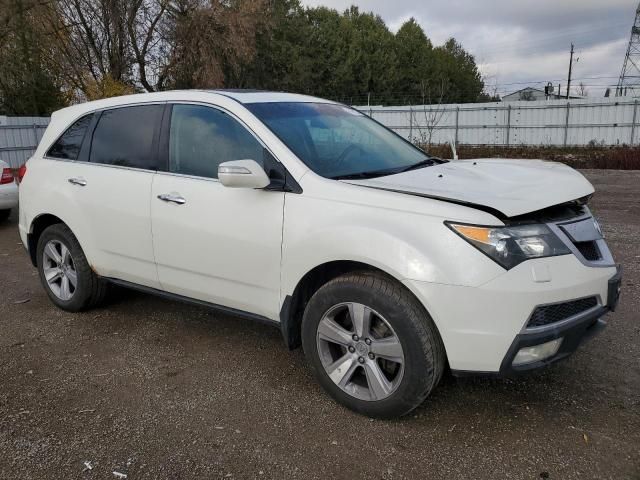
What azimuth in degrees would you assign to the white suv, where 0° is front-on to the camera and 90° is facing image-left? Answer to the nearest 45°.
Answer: approximately 315°

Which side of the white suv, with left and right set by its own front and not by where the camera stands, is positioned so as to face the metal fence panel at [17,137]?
back

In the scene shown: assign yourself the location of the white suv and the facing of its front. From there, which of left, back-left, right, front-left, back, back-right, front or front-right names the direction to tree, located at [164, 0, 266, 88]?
back-left

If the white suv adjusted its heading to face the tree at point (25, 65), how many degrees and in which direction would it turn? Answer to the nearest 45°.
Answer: approximately 180°

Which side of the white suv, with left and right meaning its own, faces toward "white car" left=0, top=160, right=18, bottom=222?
back

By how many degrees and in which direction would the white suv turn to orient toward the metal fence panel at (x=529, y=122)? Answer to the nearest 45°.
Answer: approximately 135° to its left

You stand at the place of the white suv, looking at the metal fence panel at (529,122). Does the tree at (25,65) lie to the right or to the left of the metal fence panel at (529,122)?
left
